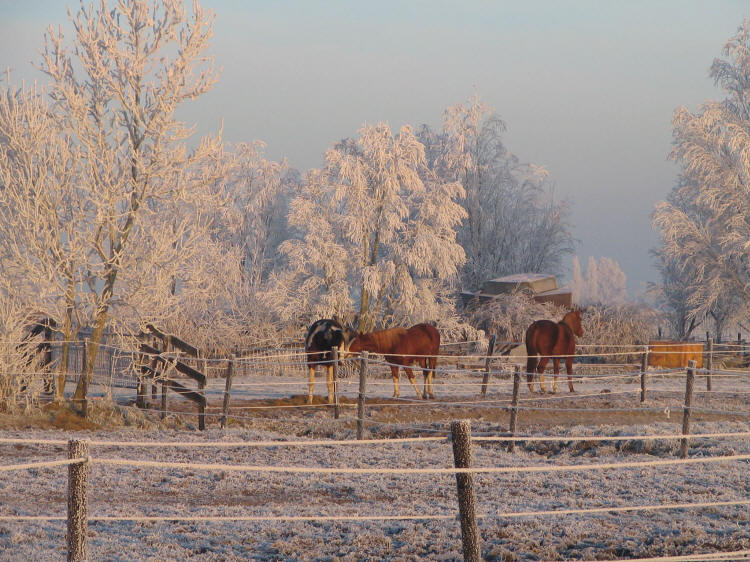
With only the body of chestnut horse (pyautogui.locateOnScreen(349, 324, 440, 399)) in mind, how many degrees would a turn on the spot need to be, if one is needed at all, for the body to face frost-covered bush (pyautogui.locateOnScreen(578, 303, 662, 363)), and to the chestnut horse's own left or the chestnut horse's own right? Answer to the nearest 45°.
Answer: approximately 135° to the chestnut horse's own right

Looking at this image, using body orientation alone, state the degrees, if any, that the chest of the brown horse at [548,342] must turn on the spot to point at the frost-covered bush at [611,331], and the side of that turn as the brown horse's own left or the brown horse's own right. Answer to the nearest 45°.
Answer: approximately 45° to the brown horse's own left

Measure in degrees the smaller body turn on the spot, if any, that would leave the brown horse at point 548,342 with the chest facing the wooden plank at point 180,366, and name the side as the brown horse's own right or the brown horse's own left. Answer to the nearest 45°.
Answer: approximately 180°

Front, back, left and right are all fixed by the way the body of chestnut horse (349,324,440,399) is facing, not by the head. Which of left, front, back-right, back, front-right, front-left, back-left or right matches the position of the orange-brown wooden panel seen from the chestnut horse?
back-right

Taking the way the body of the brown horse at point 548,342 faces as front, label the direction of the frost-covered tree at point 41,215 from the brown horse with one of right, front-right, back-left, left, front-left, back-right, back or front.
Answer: back

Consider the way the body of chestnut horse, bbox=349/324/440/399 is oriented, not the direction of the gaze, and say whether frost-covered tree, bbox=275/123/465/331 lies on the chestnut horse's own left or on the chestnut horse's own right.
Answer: on the chestnut horse's own right

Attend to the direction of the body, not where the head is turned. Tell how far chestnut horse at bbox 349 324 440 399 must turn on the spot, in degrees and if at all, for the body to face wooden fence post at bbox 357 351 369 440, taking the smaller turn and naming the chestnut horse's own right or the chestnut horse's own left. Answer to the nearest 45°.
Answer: approximately 90° to the chestnut horse's own left

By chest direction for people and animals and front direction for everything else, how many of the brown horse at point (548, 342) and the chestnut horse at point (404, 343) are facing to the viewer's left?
1

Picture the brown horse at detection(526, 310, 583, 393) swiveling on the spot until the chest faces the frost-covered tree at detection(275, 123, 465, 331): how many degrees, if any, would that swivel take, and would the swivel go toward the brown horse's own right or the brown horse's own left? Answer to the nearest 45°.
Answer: approximately 90° to the brown horse's own left

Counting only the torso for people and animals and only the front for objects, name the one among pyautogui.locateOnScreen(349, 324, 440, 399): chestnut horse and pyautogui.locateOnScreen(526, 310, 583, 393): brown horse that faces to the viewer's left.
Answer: the chestnut horse

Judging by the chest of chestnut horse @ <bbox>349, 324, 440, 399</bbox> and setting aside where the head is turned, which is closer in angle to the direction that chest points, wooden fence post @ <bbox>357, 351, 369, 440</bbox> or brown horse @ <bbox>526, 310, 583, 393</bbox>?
the wooden fence post

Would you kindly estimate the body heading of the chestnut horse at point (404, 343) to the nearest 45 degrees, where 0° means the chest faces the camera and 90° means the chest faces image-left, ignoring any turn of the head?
approximately 90°

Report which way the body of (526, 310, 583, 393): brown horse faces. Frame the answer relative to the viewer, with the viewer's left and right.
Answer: facing away from the viewer and to the right of the viewer
